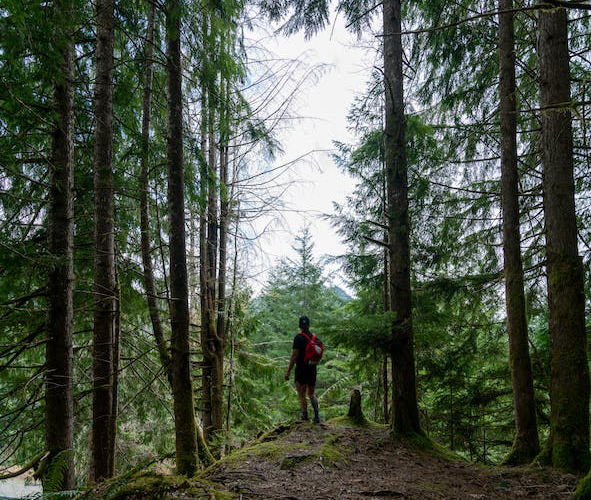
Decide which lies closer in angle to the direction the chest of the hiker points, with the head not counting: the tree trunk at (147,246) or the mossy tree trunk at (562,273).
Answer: the tree trunk

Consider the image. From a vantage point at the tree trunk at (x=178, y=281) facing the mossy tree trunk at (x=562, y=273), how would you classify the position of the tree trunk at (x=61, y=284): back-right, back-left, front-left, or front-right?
back-right

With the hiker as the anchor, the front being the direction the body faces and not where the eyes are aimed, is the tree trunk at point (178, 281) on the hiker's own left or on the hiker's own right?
on the hiker's own left

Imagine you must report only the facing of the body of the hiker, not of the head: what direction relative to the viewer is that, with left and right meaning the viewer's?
facing away from the viewer and to the left of the viewer

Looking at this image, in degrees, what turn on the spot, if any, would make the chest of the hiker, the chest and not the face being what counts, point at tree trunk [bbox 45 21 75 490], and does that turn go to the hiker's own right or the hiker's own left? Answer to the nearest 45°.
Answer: approximately 90° to the hiker's own left

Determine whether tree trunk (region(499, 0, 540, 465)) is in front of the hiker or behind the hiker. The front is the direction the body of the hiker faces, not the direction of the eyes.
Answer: behind

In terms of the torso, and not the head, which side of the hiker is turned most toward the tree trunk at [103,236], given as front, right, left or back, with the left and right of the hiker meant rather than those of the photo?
left
